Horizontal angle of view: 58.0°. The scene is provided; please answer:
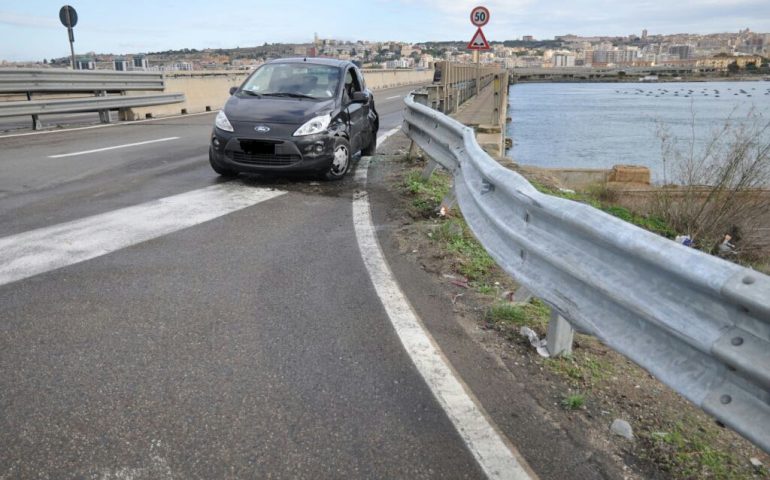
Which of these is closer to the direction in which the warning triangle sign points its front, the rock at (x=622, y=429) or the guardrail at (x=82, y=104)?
the rock

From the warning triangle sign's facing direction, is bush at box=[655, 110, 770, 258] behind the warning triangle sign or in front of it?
in front

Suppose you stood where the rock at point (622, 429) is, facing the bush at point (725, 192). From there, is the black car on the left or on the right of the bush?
left

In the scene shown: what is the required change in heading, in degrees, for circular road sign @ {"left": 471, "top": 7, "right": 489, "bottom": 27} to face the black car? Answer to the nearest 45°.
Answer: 0° — it already faces it

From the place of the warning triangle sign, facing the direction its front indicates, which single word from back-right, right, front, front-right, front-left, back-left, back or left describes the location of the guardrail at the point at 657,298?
front

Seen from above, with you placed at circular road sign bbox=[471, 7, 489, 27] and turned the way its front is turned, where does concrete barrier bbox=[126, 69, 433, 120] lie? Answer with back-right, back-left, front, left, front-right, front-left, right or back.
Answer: right

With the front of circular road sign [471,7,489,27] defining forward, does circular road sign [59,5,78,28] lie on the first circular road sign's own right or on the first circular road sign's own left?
on the first circular road sign's own right

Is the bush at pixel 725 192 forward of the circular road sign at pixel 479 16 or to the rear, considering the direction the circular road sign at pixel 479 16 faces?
forward

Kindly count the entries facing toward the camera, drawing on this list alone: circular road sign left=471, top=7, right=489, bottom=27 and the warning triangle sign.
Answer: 2

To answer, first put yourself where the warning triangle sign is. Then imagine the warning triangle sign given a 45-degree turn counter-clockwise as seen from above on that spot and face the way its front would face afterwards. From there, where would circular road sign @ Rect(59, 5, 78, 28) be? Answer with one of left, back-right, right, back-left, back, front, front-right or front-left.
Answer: back-right

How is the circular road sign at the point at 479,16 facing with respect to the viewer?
toward the camera

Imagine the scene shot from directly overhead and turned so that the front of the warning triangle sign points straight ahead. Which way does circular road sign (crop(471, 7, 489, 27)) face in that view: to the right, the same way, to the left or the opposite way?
the same way

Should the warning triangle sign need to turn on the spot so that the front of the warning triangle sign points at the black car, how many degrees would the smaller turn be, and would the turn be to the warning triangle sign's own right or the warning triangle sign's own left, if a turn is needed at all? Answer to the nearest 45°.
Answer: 0° — it already faces it

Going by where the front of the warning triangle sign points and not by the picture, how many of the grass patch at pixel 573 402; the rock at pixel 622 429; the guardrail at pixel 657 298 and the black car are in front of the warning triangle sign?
4

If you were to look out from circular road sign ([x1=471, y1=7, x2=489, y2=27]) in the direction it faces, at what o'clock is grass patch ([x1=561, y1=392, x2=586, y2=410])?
The grass patch is roughly at 12 o'clock from the circular road sign.

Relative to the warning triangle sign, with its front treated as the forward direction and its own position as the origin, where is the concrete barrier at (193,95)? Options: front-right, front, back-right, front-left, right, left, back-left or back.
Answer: right

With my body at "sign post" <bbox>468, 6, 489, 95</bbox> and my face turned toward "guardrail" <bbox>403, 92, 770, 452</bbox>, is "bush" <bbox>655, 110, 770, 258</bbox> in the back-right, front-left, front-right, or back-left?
front-left
